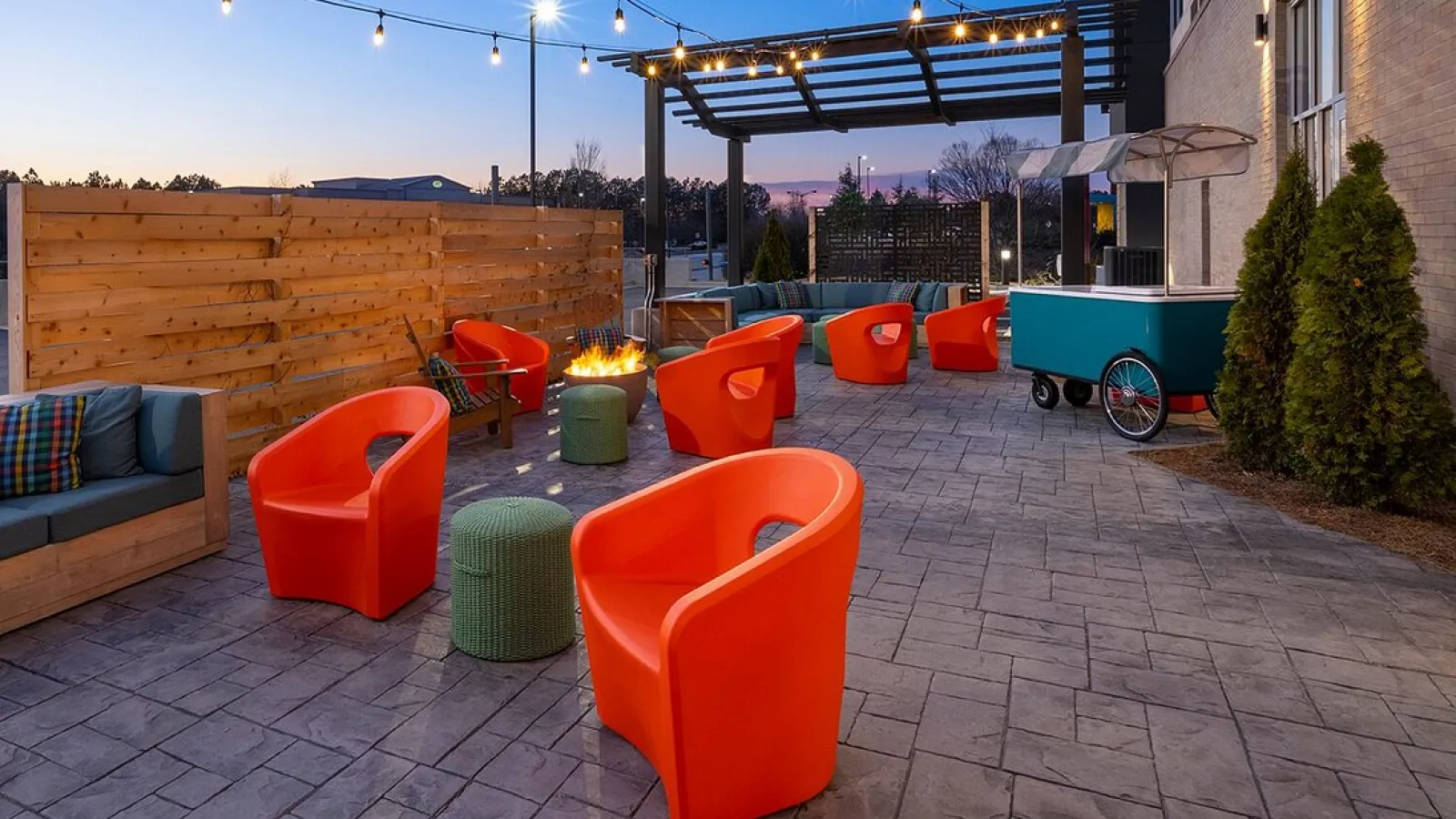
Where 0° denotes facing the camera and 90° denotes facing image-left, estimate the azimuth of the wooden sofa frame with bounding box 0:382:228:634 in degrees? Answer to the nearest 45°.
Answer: approximately 315°

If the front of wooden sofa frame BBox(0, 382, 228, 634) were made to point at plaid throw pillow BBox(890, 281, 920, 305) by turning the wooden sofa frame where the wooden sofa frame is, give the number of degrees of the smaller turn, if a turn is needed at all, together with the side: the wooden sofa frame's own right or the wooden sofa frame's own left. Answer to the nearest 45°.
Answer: approximately 90° to the wooden sofa frame's own left

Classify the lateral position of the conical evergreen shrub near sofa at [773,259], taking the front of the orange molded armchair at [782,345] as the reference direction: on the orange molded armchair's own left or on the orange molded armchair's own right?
on the orange molded armchair's own right

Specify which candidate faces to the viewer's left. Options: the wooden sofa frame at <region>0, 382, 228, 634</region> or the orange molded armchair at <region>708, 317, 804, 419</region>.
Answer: the orange molded armchair

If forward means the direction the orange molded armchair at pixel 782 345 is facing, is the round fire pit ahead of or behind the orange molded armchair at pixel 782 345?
ahead

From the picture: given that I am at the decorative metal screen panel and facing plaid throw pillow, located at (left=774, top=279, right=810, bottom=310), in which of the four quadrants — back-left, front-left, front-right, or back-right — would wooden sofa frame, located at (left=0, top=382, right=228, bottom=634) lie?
front-left

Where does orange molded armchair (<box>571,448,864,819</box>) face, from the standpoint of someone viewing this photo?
facing the viewer and to the left of the viewer

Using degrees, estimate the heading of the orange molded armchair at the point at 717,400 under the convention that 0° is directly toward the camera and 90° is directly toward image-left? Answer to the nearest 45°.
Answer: approximately 135°

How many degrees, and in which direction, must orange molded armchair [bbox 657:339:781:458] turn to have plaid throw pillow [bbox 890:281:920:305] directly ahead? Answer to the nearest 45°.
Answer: approximately 45° to its right

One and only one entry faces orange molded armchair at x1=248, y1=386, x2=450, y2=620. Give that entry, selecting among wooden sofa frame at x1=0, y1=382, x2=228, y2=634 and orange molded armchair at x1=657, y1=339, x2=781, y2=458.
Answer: the wooden sofa frame

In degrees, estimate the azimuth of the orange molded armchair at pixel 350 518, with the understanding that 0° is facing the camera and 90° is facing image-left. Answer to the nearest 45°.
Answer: approximately 45°

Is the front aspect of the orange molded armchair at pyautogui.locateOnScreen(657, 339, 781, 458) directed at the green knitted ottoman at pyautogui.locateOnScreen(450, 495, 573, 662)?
no

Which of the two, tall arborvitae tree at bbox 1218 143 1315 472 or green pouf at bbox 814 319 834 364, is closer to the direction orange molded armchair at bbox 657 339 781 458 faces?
the green pouf

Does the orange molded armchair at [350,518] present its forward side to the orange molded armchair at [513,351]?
no
